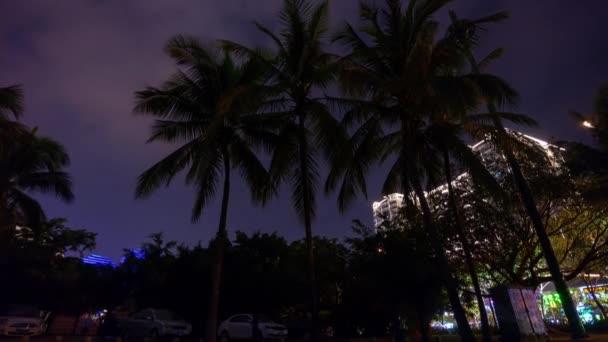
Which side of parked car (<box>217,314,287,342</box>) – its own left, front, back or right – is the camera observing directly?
right

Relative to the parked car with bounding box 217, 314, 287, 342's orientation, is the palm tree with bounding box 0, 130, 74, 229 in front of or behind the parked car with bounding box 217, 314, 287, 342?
behind

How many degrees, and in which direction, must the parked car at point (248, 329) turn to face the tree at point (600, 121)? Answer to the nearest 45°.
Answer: approximately 45° to its right

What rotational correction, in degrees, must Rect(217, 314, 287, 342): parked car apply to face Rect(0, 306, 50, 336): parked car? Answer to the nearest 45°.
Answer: approximately 180°

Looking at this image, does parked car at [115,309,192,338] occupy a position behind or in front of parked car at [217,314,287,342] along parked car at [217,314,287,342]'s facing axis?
behind
